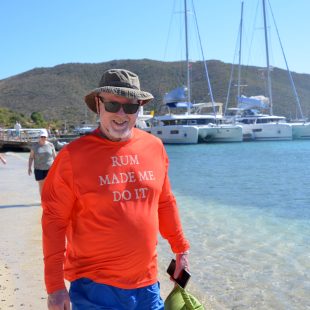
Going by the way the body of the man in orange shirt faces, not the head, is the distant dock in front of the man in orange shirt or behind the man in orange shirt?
behind

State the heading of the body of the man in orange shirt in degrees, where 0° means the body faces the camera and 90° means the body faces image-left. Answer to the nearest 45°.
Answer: approximately 315°
